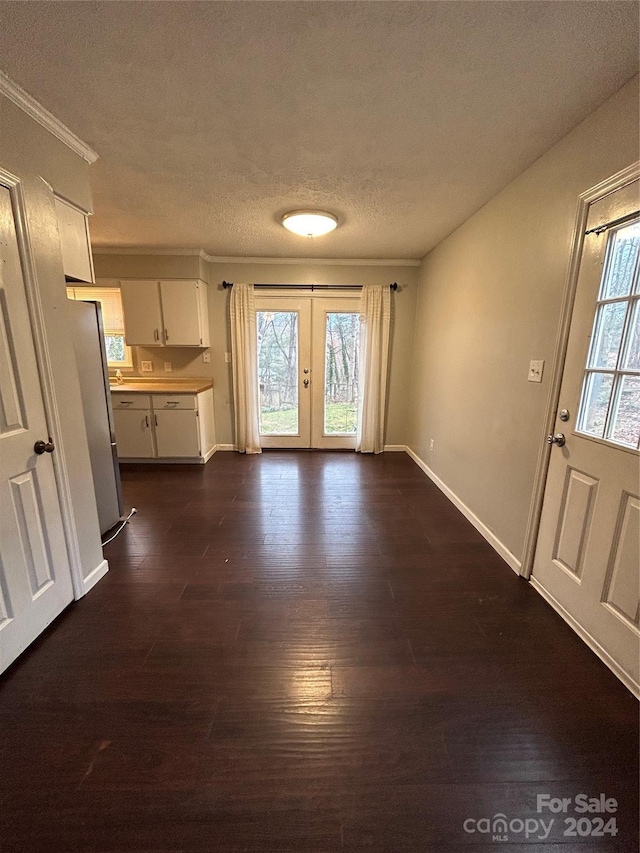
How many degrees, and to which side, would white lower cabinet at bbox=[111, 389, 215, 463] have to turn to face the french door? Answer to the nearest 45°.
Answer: approximately 90° to its left

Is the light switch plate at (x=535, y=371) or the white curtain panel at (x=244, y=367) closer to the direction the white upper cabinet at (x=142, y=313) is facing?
the light switch plate

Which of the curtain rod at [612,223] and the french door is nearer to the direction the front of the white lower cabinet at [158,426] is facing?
the curtain rod

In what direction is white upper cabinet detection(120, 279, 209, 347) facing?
toward the camera

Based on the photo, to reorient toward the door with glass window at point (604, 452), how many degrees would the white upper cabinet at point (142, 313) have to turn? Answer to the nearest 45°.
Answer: approximately 45° to its left

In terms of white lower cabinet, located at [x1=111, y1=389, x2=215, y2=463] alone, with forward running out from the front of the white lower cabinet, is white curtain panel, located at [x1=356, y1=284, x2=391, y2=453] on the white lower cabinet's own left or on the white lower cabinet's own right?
on the white lower cabinet's own left

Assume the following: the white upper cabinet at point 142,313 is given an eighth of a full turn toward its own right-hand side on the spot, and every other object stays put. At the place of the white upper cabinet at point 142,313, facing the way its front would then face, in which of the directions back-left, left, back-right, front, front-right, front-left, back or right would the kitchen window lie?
right

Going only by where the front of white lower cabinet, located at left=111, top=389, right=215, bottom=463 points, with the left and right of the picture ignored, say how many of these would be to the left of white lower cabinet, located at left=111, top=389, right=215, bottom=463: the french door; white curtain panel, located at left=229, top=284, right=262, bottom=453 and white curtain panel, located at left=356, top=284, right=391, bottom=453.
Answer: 3

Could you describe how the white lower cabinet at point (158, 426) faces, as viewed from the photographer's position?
facing the viewer

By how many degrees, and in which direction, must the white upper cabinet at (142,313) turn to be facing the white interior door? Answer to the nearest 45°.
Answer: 0° — it already faces it

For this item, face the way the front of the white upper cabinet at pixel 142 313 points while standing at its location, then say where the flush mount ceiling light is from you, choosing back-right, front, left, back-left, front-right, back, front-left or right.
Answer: front-left
